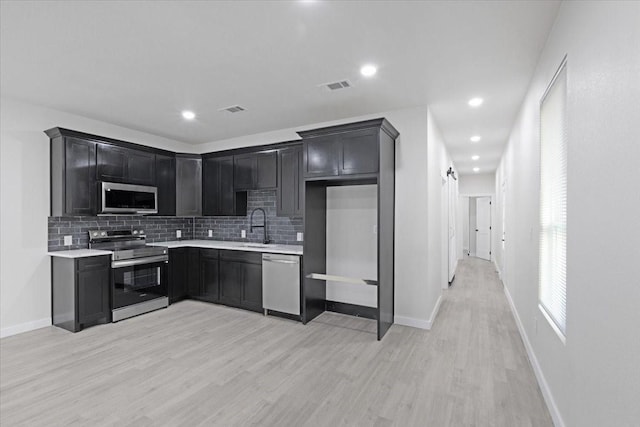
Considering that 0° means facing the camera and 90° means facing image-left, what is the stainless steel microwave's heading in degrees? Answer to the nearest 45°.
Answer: approximately 315°

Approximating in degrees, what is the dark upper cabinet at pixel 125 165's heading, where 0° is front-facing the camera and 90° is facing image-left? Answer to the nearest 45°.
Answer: approximately 315°

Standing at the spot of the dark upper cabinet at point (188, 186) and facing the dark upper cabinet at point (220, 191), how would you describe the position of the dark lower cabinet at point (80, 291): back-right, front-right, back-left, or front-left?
back-right

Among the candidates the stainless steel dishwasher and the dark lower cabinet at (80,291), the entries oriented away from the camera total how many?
0
